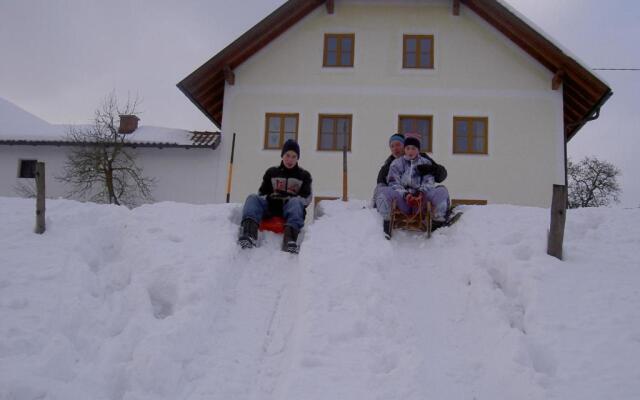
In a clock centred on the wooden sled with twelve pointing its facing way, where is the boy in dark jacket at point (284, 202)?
The boy in dark jacket is roughly at 3 o'clock from the wooden sled.

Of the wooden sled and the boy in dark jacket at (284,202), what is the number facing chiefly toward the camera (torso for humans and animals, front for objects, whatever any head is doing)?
2

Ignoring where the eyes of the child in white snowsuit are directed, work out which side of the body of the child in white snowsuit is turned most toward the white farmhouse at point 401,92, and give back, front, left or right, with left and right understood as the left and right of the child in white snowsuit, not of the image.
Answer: back

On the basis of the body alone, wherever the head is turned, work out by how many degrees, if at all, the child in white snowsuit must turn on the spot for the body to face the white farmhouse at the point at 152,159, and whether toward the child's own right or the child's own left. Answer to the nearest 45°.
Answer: approximately 135° to the child's own right

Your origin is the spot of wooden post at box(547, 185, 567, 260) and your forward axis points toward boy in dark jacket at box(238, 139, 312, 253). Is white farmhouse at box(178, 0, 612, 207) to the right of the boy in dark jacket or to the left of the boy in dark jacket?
right

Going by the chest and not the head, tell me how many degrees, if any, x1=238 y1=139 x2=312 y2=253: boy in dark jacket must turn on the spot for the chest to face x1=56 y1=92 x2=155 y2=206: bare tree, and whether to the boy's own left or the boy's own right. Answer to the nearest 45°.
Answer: approximately 135° to the boy's own right

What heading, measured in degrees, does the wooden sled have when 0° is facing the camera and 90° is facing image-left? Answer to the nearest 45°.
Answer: approximately 0°

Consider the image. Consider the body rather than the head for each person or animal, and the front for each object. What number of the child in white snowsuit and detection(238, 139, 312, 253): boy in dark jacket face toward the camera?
2
